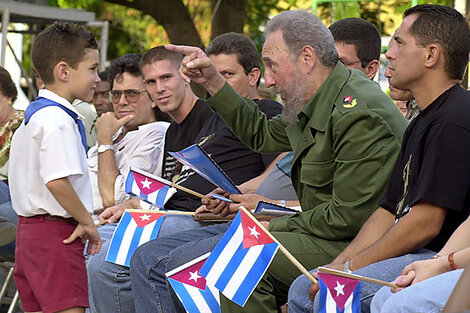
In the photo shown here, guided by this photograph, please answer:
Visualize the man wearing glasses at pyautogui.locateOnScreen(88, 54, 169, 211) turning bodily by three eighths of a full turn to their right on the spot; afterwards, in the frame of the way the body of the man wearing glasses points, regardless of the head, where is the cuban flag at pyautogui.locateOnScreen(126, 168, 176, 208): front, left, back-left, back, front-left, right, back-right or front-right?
back

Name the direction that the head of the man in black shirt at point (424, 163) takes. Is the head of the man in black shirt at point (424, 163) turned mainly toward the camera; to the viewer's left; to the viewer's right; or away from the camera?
to the viewer's left

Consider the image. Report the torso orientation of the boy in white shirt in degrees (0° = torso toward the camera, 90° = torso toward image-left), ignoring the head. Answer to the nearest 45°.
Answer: approximately 270°

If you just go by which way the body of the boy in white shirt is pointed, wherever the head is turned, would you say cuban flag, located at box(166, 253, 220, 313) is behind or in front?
in front

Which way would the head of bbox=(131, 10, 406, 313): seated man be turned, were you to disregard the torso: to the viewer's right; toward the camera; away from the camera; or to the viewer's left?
to the viewer's left

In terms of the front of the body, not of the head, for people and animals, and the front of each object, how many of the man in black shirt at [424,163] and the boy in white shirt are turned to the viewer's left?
1

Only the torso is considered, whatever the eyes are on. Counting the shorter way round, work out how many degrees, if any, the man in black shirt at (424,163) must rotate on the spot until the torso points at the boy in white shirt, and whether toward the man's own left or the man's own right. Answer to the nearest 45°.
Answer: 0° — they already face them

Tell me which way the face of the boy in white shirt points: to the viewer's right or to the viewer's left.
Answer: to the viewer's right

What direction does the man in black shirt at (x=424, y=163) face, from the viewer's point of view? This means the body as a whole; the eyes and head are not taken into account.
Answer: to the viewer's left

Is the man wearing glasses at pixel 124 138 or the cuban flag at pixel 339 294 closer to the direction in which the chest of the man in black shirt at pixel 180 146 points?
the cuban flag

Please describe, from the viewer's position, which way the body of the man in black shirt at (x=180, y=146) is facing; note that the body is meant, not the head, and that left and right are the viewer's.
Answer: facing the viewer and to the left of the viewer

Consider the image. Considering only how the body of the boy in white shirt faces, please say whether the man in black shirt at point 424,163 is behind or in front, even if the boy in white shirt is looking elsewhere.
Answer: in front
